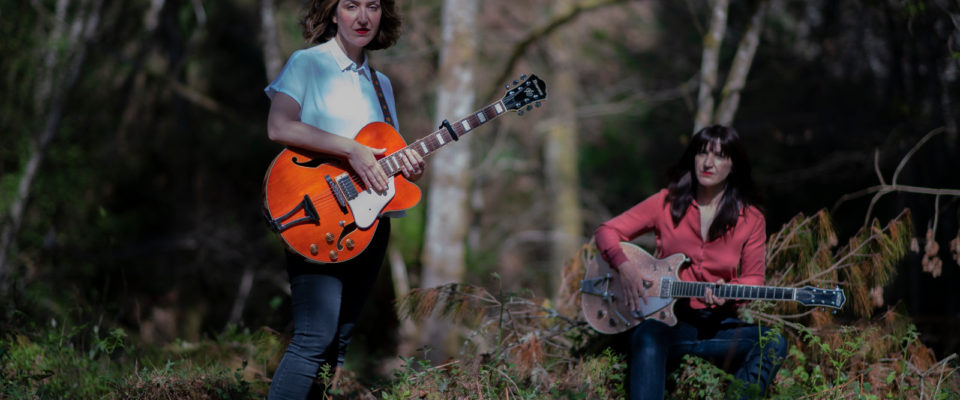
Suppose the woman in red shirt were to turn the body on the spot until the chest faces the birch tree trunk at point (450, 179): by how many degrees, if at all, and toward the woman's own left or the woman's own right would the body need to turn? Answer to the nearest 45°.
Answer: approximately 135° to the woman's own right

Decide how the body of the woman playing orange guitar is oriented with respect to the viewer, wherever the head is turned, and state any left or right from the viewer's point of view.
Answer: facing the viewer and to the right of the viewer

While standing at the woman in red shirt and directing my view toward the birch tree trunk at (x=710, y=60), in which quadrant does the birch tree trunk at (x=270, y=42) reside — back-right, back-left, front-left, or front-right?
front-left

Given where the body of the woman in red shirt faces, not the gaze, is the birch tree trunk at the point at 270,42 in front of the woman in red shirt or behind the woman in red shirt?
behind

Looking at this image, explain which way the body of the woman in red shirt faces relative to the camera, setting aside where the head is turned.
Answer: toward the camera

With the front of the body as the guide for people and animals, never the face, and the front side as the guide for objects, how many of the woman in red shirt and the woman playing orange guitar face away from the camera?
0

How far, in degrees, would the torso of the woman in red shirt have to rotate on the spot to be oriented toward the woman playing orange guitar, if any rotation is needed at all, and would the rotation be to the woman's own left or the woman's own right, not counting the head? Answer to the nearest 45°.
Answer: approximately 45° to the woman's own right

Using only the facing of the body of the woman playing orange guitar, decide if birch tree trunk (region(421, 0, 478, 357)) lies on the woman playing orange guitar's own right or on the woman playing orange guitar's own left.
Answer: on the woman playing orange guitar's own left
